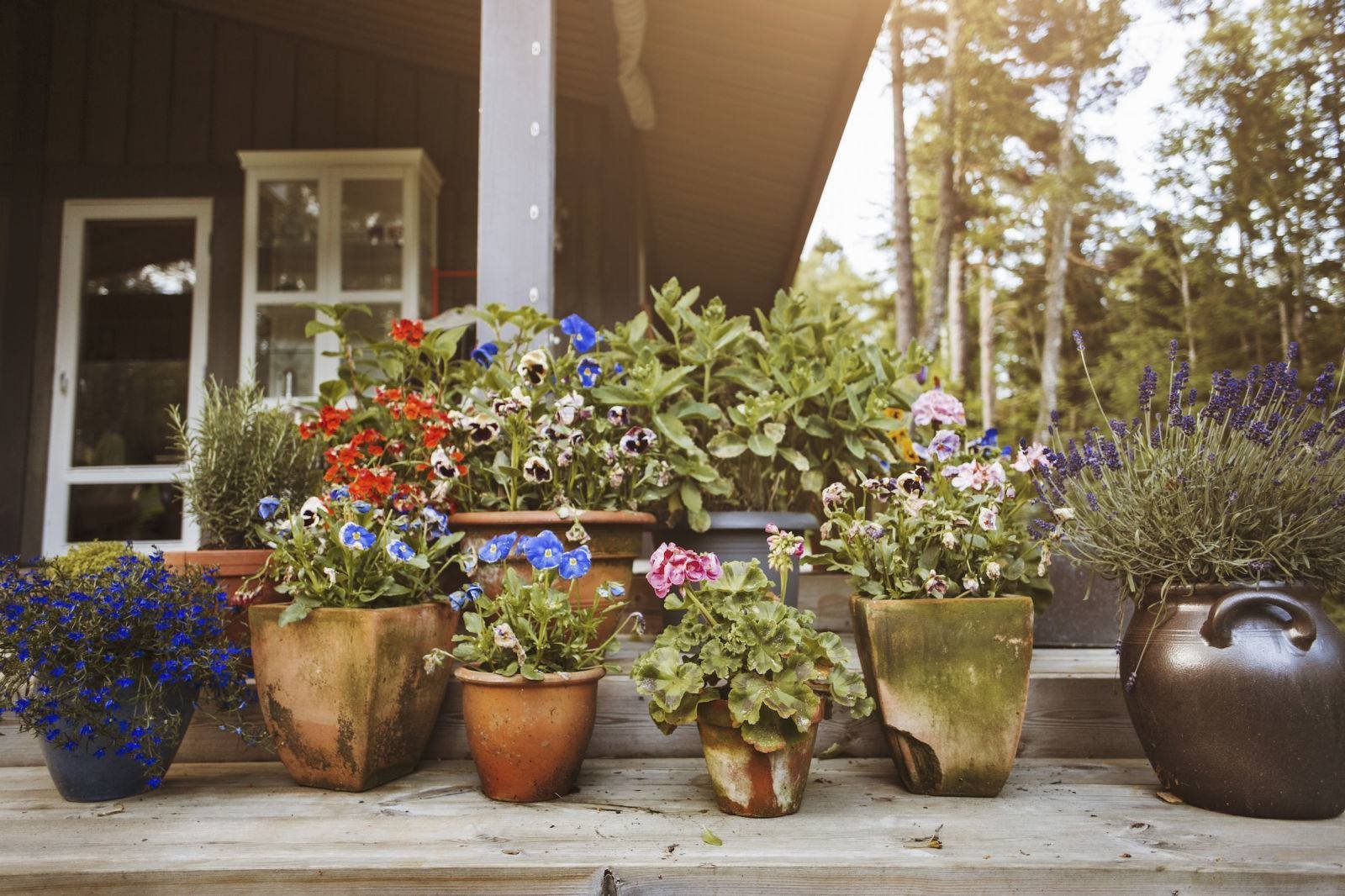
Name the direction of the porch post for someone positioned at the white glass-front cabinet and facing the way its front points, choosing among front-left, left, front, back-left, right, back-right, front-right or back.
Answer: front

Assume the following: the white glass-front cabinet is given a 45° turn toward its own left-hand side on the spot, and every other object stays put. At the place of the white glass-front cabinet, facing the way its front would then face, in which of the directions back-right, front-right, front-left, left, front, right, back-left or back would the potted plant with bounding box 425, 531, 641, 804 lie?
front-right

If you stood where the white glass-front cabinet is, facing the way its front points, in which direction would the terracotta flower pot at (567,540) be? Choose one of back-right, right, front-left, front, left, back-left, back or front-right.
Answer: front

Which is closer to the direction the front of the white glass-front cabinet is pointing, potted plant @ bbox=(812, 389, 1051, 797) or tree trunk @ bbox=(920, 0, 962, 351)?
the potted plant

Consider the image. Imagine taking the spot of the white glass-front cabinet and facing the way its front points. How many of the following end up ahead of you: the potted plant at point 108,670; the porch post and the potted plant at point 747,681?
3

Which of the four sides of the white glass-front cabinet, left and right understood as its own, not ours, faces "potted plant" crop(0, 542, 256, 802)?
front

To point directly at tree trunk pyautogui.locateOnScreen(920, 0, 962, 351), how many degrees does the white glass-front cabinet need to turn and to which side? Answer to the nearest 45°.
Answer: approximately 135° to its left

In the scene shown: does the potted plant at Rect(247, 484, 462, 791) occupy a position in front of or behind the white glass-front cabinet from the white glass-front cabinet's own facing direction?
in front

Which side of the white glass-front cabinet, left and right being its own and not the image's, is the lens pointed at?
front

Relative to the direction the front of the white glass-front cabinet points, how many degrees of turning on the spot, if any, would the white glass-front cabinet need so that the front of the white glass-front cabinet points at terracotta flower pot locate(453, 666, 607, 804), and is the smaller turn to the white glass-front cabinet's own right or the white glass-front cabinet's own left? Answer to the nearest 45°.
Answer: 0° — it already faces it

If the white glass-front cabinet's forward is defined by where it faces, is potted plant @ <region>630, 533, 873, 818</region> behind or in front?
in front

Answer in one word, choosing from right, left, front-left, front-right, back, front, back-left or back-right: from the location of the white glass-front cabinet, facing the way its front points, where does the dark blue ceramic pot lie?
front

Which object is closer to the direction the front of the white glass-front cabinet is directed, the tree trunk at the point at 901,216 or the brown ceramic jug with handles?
the brown ceramic jug with handles

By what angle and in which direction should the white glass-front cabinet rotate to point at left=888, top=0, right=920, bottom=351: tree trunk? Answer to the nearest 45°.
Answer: approximately 135° to its left

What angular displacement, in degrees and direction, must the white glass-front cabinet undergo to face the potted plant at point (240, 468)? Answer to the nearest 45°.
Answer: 0° — it already faces it

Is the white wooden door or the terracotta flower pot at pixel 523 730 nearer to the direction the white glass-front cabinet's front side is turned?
the terracotta flower pot
